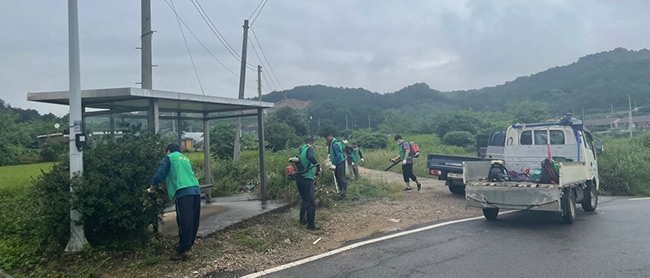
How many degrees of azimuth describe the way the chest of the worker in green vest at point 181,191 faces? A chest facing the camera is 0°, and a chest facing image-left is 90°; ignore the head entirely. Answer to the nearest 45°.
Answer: approximately 135°

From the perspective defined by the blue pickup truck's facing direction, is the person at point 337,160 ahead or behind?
behind

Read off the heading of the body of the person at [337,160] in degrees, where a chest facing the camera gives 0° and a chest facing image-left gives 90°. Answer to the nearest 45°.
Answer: approximately 90°

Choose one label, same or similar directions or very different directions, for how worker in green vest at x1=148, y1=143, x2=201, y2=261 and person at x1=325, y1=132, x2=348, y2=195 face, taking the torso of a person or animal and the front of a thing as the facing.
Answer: same or similar directions

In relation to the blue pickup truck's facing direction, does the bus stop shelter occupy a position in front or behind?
behind

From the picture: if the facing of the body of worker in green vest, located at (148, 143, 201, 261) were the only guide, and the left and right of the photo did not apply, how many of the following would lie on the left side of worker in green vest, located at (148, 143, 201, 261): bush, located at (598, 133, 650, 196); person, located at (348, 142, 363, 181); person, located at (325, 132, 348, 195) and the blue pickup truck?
0

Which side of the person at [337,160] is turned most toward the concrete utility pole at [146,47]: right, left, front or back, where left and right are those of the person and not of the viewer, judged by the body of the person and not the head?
front

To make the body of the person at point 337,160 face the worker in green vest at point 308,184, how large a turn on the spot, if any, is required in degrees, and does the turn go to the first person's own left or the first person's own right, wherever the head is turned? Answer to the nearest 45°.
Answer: approximately 90° to the first person's own left

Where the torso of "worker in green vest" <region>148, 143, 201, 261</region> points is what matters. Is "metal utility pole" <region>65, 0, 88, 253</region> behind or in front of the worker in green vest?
in front

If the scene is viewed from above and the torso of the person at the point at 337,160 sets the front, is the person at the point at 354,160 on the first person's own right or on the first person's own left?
on the first person's own right

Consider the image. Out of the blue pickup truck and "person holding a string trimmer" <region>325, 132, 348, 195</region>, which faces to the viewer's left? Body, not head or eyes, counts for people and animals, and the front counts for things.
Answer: the person holding a string trimmer

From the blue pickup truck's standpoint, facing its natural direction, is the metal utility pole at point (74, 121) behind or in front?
behind

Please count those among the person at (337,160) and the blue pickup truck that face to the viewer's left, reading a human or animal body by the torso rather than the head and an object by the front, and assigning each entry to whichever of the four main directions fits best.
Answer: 1
